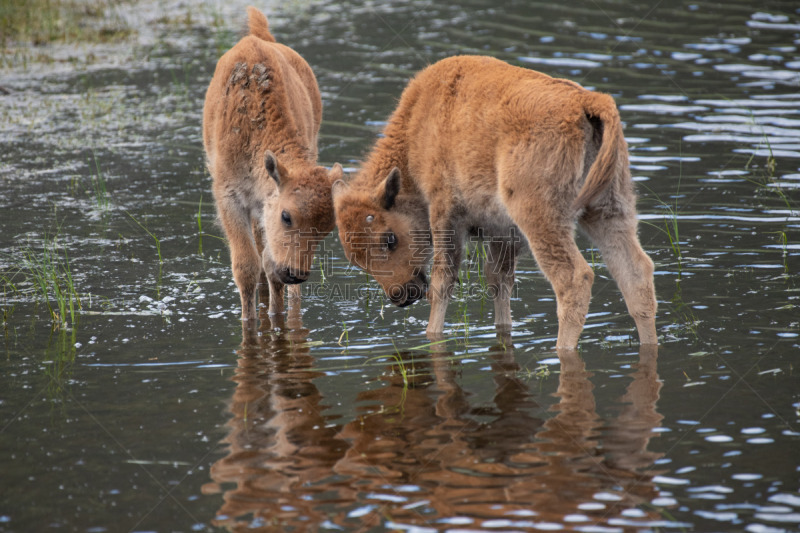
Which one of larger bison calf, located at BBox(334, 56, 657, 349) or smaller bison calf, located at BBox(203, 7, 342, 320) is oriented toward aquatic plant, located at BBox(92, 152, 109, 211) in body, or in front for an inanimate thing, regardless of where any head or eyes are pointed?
the larger bison calf

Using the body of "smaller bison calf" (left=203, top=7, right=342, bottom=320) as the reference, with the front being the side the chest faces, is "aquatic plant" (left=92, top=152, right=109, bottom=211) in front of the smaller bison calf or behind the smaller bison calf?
behind

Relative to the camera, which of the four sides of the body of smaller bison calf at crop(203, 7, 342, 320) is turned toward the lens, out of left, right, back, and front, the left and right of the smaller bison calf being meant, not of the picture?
front

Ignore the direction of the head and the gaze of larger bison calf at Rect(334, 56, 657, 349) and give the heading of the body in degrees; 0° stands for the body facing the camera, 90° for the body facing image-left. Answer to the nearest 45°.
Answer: approximately 135°

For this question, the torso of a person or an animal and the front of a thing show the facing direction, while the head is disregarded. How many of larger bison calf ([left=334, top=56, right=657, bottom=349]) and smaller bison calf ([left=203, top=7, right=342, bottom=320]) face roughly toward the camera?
1

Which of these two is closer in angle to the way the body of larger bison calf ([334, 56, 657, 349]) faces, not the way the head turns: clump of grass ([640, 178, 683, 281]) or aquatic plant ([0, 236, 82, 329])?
the aquatic plant

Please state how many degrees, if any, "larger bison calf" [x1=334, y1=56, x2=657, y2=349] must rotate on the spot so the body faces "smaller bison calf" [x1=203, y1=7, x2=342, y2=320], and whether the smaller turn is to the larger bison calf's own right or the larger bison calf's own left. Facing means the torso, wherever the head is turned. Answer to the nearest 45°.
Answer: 0° — it already faces it

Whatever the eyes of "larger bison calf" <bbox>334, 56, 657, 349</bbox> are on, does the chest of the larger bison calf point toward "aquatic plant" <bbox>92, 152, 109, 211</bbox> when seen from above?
yes

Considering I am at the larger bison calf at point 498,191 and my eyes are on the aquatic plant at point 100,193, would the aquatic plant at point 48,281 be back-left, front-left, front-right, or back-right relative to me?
front-left

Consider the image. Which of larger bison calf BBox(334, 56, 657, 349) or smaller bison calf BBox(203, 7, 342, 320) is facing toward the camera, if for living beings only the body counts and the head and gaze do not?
the smaller bison calf

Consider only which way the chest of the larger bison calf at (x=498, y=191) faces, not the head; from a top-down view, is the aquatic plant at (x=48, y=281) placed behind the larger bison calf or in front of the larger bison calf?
in front

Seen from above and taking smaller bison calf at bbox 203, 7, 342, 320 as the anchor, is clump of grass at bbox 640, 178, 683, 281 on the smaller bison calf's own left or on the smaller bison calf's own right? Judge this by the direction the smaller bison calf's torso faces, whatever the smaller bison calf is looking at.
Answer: on the smaller bison calf's own left

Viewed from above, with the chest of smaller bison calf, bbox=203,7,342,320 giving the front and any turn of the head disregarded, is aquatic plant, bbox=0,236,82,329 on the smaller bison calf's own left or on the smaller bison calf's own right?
on the smaller bison calf's own right

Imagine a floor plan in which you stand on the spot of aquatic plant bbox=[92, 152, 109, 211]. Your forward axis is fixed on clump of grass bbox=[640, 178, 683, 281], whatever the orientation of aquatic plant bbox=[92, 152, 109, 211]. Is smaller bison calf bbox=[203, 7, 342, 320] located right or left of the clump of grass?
right
